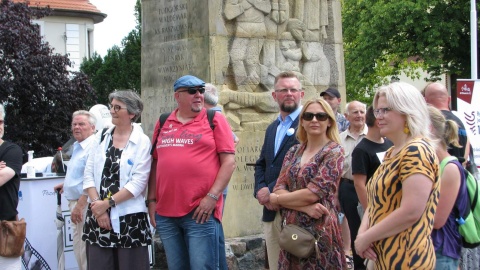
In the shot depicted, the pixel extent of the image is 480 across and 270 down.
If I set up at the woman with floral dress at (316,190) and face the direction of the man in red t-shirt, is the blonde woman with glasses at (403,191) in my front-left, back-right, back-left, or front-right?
back-left

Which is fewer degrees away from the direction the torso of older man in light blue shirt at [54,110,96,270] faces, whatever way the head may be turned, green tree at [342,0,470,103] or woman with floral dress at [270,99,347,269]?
the woman with floral dress

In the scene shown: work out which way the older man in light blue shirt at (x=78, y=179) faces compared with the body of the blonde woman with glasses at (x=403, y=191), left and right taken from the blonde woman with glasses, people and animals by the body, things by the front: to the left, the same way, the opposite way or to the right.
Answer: to the left

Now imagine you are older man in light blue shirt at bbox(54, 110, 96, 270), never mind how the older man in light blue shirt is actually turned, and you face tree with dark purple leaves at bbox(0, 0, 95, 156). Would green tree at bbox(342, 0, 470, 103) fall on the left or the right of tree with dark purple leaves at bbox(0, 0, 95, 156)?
right

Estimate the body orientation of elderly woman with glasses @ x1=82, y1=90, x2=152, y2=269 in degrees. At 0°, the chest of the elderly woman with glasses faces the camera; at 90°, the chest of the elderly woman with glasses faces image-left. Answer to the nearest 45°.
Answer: approximately 45°

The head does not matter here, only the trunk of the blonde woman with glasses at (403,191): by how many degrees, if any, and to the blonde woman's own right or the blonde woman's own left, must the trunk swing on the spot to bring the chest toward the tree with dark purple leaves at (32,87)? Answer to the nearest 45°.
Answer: approximately 45° to the blonde woman's own right

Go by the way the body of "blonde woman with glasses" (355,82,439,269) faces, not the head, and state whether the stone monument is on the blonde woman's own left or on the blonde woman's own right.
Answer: on the blonde woman's own right

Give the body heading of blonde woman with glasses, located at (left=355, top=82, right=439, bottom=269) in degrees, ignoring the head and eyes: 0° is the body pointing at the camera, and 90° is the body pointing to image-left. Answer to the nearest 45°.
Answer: approximately 90°

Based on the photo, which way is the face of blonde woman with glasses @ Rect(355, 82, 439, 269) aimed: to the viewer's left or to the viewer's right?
to the viewer's left

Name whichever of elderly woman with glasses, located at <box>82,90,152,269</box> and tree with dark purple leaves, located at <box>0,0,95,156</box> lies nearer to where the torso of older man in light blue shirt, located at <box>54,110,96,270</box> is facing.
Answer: the elderly woman with glasses
